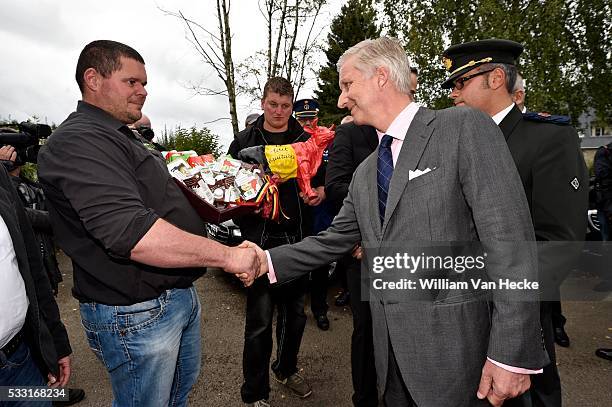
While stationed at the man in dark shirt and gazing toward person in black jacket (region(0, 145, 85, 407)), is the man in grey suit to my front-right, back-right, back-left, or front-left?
back-right

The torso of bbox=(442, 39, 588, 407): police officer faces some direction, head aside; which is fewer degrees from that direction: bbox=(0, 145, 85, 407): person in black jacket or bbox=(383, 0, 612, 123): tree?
the person in black jacket

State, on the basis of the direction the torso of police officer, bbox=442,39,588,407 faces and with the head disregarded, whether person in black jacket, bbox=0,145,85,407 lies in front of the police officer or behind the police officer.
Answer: in front

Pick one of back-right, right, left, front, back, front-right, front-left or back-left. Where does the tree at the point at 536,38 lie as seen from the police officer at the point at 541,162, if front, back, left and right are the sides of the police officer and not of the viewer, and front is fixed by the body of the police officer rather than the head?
right

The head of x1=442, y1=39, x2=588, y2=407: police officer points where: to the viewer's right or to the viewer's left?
to the viewer's left

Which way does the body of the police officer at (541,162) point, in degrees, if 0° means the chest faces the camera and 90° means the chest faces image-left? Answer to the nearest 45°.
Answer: approximately 90°

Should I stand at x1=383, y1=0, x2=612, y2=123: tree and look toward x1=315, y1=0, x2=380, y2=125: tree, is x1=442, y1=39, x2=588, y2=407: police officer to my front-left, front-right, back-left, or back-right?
back-left

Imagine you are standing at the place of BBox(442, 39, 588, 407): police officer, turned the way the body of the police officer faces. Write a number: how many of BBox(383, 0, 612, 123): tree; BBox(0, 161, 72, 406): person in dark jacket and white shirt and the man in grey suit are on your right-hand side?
1

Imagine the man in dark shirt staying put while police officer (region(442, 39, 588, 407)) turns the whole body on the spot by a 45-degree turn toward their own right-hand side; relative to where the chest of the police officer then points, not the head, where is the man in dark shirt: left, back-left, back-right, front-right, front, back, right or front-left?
left

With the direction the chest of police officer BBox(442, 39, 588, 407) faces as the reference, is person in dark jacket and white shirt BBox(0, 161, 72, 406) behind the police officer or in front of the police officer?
in front

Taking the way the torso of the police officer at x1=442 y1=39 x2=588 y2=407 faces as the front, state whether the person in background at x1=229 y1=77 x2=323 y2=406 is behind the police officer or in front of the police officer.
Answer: in front

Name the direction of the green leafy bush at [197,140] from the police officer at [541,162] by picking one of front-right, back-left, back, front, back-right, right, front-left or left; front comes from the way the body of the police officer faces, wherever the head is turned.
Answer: front-right
